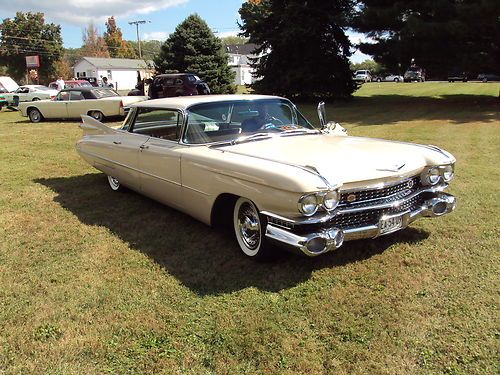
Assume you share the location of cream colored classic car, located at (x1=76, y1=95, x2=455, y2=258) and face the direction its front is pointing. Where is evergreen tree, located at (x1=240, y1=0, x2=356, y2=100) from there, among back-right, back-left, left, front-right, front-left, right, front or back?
back-left

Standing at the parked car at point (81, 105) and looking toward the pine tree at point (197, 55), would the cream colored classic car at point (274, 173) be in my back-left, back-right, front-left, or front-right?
back-right

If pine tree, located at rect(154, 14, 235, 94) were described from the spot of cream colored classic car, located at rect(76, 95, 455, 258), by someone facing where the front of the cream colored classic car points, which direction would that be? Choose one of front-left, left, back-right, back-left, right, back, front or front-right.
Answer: back-left

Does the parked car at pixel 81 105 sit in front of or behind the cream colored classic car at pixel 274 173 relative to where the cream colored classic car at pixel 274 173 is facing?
behind

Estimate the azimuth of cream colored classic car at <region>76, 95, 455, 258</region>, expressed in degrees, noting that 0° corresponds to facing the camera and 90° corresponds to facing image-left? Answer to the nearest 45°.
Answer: approximately 315°

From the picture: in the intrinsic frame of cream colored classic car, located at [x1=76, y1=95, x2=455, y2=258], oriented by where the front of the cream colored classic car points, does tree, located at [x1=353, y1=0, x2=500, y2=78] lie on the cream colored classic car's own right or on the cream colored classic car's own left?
on the cream colored classic car's own left

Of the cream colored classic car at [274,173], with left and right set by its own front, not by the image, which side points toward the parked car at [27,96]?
back

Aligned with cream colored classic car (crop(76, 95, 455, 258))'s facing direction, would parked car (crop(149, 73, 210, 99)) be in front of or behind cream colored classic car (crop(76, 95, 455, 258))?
behind
